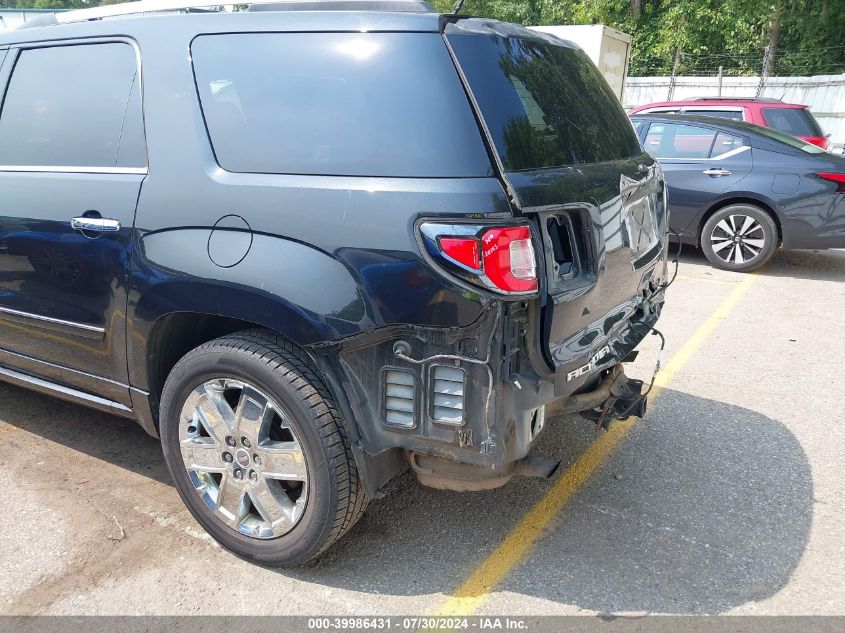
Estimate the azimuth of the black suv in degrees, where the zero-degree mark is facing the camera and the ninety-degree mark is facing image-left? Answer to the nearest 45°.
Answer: approximately 135°

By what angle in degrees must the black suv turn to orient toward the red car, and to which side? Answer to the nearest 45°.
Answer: approximately 90° to its right

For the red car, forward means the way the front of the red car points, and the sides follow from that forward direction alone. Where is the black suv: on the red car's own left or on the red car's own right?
on the red car's own left

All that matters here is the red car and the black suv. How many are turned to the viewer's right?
0

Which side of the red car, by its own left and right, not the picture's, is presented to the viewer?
left
